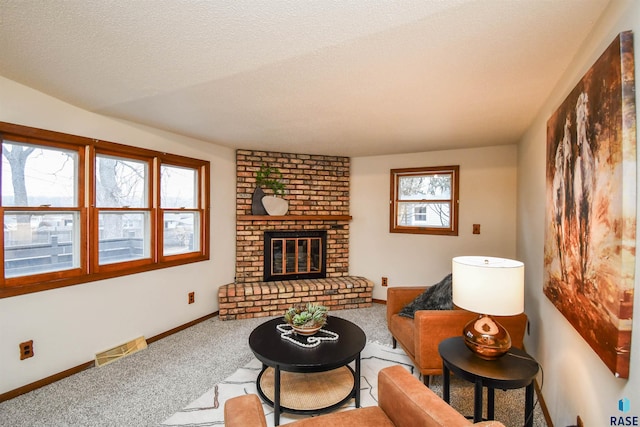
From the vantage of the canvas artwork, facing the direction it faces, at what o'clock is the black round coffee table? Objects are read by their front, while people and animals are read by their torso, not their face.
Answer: The black round coffee table is roughly at 12 o'clock from the canvas artwork.

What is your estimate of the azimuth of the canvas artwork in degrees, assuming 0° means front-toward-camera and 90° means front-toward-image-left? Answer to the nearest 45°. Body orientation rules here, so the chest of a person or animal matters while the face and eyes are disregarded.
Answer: approximately 90°

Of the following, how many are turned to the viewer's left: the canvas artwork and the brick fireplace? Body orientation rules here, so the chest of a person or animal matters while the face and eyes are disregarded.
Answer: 1

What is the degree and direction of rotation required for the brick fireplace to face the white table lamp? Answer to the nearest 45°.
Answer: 0° — it already faces it

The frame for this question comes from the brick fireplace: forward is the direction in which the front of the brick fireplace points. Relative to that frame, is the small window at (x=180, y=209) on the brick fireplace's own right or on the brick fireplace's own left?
on the brick fireplace's own right

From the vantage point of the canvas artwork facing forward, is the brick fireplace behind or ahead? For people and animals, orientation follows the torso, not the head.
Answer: ahead

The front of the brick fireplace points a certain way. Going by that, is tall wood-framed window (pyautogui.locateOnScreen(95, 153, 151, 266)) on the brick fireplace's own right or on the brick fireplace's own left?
on the brick fireplace's own right

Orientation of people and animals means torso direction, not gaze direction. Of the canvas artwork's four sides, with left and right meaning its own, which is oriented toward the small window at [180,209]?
front

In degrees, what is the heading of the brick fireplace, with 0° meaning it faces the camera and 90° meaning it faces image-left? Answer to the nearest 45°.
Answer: approximately 0°

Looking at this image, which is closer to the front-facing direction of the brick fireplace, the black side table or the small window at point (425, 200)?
the black side table

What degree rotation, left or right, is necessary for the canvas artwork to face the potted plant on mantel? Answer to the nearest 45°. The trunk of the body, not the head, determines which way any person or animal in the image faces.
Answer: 0° — it already faces it

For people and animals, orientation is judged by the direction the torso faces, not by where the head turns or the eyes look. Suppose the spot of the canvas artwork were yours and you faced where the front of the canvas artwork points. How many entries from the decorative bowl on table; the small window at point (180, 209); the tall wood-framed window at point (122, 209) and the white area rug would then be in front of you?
4

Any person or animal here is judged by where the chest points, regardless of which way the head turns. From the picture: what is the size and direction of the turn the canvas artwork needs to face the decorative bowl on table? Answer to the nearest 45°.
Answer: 0° — it already faces it

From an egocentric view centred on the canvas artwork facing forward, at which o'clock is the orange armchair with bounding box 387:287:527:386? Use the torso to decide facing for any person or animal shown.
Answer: The orange armchair is roughly at 1 o'clock from the canvas artwork.
